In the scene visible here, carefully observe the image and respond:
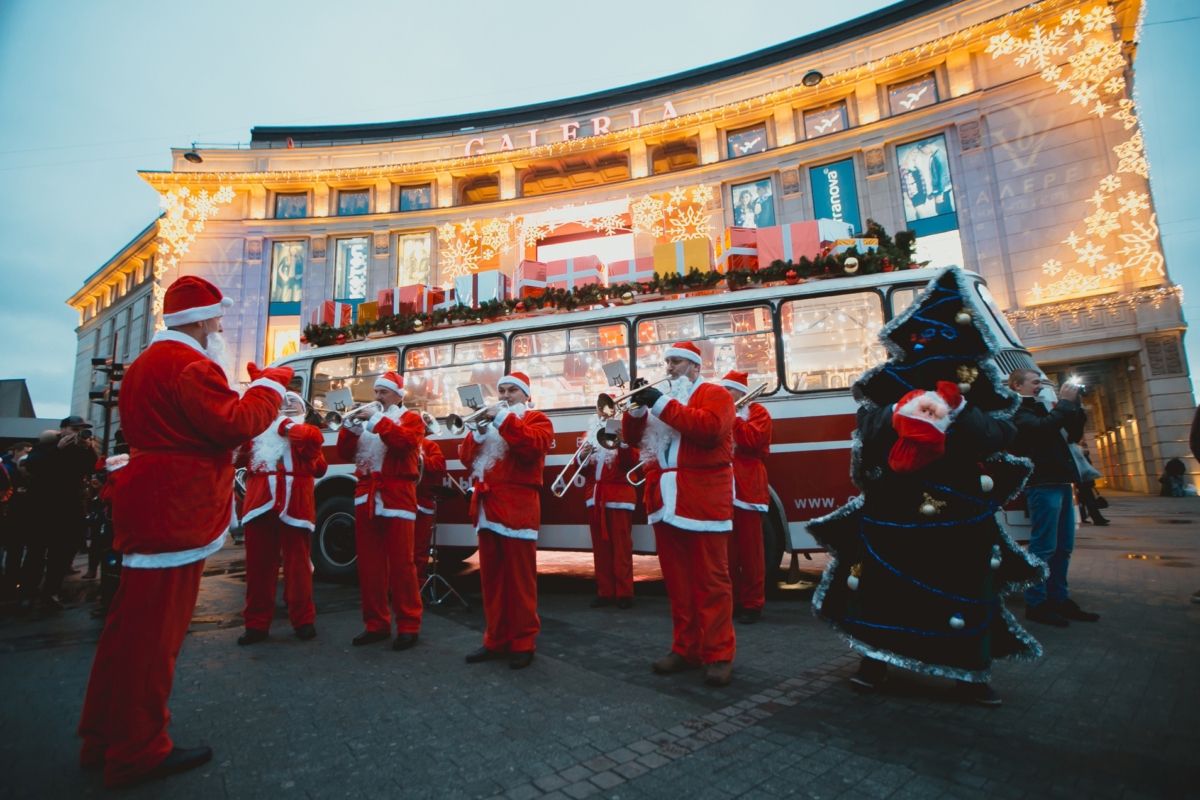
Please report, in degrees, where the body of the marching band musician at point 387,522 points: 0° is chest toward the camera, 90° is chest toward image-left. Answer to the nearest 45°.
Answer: approximately 45°

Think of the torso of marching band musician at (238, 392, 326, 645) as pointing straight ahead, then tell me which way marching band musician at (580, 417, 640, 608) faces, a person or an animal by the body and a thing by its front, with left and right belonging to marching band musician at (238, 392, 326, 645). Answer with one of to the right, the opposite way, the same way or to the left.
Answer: the same way

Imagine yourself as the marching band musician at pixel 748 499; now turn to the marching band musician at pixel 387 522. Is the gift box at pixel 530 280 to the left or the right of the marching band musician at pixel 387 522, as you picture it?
right

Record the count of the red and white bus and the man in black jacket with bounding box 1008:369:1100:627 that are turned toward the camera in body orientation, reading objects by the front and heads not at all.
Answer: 0

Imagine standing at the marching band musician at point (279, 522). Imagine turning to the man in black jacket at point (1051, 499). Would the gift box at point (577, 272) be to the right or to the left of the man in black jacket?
left

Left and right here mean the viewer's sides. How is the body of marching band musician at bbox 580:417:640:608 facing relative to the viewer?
facing the viewer and to the left of the viewer

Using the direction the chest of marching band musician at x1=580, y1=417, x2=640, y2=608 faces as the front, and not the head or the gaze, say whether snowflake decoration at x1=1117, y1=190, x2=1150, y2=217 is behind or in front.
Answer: behind

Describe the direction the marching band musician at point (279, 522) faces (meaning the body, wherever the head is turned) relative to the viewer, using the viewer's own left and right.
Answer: facing the viewer

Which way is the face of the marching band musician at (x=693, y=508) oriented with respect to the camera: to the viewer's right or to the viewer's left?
to the viewer's left

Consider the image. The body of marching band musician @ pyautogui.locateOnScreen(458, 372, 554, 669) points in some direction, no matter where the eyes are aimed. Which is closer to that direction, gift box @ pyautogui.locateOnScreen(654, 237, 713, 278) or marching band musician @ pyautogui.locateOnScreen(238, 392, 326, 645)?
the marching band musician
